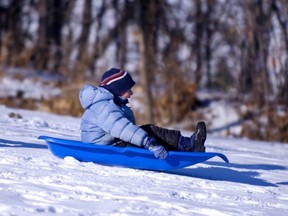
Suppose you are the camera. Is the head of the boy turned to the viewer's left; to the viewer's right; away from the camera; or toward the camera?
to the viewer's right

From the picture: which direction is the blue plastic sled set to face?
to the viewer's right

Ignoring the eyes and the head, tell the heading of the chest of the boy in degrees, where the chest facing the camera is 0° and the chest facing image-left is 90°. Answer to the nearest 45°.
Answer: approximately 270°
